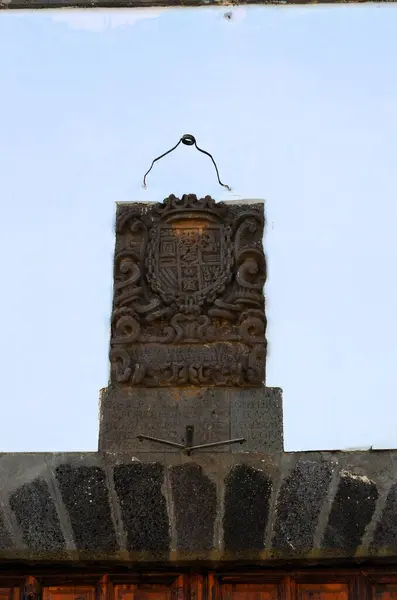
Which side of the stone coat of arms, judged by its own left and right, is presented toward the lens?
front
